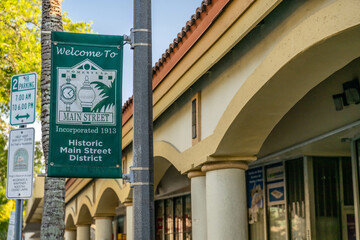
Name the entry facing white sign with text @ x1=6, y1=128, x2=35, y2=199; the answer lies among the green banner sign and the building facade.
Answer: the building facade

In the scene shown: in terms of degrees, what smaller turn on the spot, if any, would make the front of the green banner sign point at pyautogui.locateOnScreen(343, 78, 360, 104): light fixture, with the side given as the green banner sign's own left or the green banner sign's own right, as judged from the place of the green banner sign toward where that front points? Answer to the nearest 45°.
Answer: approximately 90° to the green banner sign's own left

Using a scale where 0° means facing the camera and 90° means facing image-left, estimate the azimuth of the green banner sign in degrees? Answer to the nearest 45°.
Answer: approximately 0°

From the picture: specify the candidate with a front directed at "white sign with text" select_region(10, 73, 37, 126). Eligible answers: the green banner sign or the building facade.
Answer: the building facade

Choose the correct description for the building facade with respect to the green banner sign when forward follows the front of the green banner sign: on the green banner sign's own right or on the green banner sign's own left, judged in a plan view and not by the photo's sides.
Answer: on the green banner sign's own left

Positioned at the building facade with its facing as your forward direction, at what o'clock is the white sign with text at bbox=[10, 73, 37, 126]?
The white sign with text is roughly at 12 o'clock from the building facade.

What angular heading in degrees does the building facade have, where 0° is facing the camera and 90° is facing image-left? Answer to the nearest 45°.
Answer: approximately 45°

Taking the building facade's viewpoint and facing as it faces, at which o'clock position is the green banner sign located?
The green banner sign is roughly at 12 o'clock from the building facade.

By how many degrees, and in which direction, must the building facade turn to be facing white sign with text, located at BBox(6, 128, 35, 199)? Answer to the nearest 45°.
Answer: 0° — it already faces it
